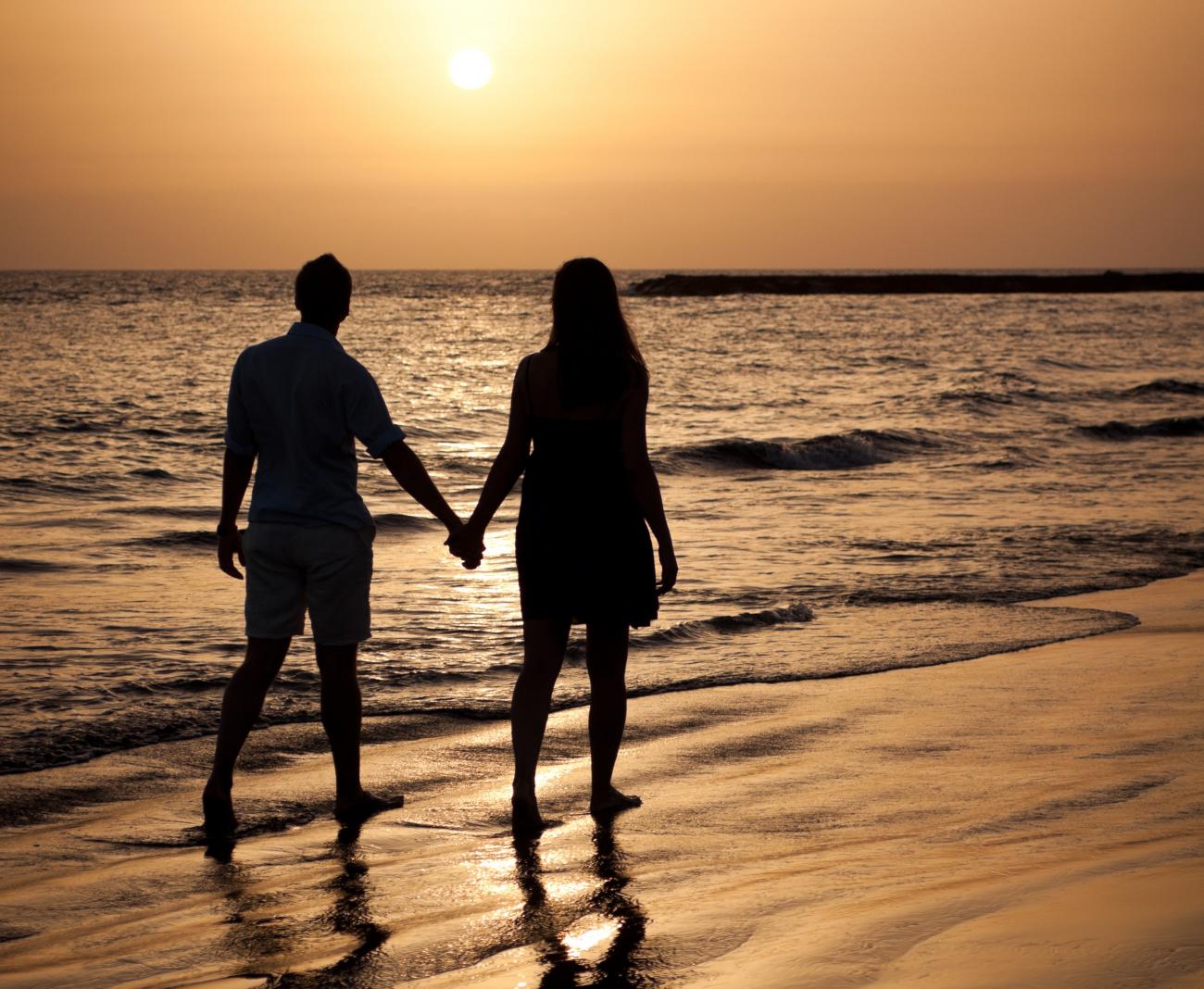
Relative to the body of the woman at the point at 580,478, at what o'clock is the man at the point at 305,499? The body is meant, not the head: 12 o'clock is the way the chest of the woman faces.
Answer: The man is roughly at 9 o'clock from the woman.

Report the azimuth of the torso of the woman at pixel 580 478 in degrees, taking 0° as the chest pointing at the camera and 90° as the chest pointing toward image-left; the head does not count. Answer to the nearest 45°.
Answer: approximately 180°
